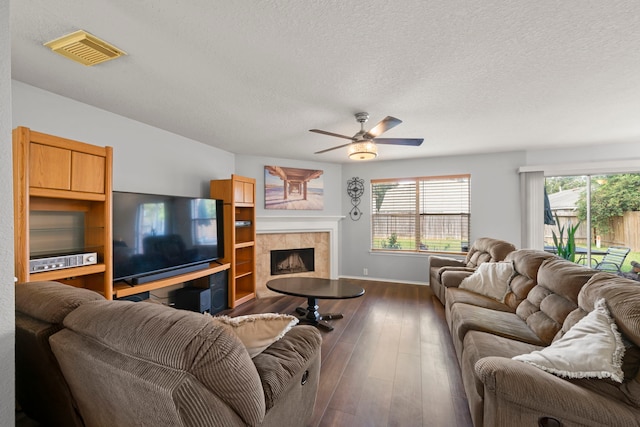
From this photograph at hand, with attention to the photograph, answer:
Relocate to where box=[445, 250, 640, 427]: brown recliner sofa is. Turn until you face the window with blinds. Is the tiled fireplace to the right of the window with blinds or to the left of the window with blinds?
left

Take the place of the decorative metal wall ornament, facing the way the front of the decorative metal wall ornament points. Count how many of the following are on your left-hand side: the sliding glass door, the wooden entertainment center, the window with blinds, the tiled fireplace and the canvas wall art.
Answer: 2

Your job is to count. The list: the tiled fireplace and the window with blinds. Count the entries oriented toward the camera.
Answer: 2

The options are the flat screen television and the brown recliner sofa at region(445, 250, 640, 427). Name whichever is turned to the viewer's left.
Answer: the brown recliner sofa

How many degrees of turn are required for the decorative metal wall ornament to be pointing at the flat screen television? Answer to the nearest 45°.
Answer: approximately 45° to its right

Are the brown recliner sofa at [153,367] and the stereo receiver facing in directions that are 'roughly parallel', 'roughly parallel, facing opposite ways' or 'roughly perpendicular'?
roughly perpendicular

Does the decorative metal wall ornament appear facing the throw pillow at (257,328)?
yes

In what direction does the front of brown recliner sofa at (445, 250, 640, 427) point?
to the viewer's left

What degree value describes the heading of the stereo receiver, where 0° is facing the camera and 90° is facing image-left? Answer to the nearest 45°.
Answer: approximately 315°

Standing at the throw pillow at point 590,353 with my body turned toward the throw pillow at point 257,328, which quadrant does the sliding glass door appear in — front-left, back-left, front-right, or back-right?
back-right

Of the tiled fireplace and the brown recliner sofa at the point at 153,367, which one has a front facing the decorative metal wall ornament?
the brown recliner sofa

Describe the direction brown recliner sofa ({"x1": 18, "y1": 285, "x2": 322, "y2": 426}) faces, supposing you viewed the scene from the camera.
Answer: facing away from the viewer and to the right of the viewer

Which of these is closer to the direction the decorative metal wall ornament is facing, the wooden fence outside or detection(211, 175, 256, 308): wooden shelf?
the wooden shelf

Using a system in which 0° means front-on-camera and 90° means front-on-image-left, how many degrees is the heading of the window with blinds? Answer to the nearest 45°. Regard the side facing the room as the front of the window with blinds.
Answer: approximately 0°
